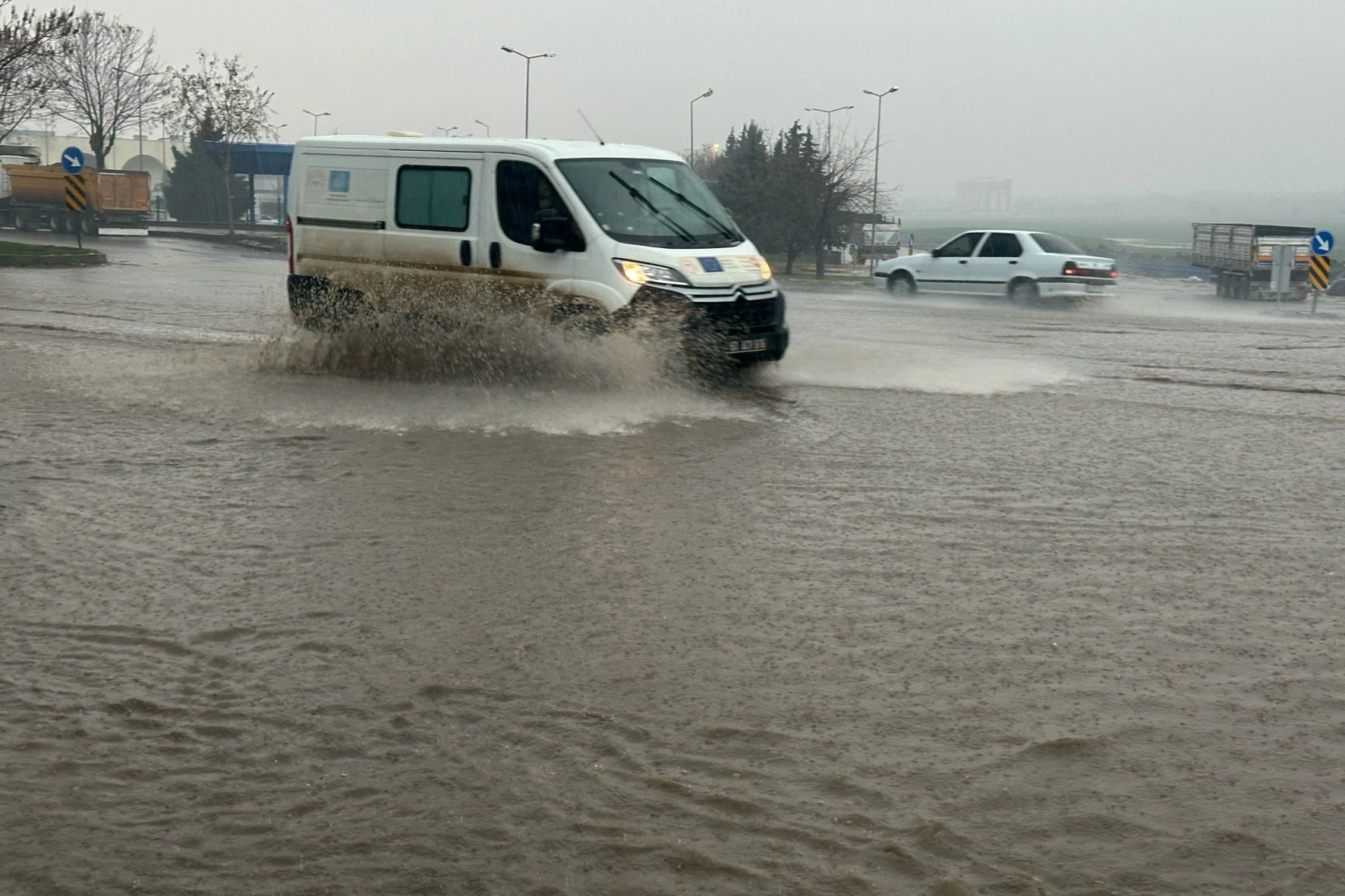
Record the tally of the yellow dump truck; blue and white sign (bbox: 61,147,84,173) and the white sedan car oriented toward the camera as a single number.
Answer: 1

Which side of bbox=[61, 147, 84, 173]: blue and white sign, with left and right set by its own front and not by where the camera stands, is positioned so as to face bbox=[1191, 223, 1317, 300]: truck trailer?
left

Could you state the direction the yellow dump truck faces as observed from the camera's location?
facing away from the viewer and to the left of the viewer

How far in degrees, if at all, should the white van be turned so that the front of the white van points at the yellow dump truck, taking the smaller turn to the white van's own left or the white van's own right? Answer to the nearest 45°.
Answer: approximately 135° to the white van's own left

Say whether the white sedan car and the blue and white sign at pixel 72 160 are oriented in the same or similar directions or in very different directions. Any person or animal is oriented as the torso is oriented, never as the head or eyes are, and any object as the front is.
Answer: very different directions

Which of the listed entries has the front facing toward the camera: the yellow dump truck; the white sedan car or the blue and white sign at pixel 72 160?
the blue and white sign

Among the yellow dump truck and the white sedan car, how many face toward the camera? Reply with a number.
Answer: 0

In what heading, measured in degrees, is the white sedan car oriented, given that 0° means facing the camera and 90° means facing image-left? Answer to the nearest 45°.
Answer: approximately 135°

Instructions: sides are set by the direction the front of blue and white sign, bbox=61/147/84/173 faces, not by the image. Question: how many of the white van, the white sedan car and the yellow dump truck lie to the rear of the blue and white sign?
1

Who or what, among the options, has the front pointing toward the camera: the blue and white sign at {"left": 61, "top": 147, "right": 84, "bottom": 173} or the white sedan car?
the blue and white sign

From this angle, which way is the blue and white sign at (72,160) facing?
toward the camera

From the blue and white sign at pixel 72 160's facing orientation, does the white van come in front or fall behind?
in front

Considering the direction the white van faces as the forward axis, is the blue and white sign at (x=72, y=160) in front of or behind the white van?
behind

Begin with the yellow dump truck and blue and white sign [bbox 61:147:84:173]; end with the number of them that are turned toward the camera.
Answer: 1

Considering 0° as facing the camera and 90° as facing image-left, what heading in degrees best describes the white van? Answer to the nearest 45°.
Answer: approximately 315°

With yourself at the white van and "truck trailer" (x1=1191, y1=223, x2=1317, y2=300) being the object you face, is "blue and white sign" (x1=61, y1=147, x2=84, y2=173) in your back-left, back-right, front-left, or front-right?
front-left
